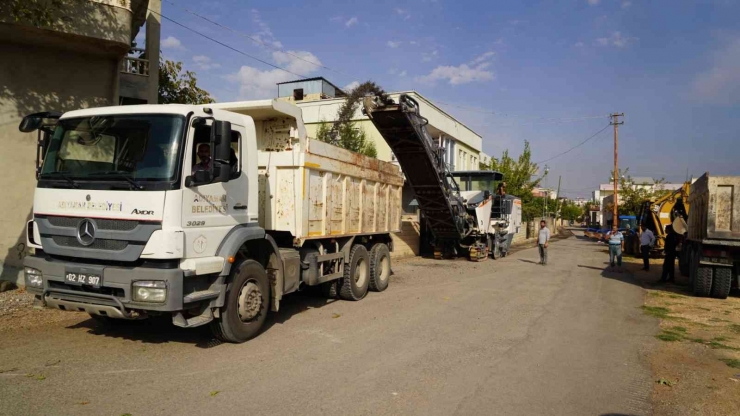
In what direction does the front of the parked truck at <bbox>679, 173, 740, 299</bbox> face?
away from the camera

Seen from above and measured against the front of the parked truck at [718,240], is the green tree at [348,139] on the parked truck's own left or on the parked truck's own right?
on the parked truck's own left

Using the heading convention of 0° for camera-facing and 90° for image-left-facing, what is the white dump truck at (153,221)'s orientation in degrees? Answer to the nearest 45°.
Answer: approximately 45°

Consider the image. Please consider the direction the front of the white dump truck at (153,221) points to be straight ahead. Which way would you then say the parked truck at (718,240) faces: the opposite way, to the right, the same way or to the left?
the opposite way

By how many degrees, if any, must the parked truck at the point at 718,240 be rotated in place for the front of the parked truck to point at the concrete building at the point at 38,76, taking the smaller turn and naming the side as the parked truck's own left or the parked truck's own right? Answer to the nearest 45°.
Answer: approximately 135° to the parked truck's own left

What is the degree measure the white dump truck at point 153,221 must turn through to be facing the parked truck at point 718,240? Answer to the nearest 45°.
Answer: approximately 135° to its left
